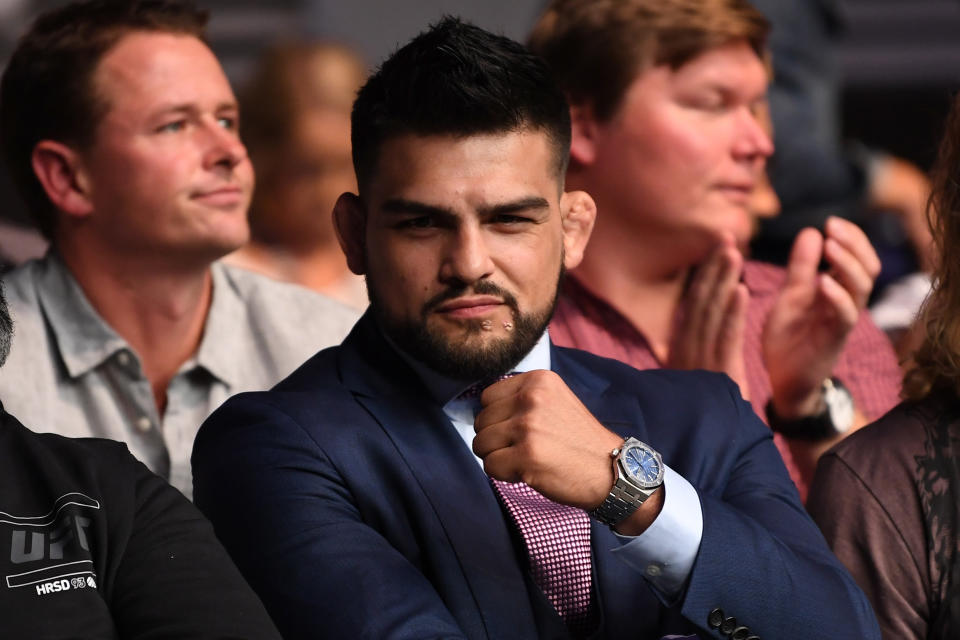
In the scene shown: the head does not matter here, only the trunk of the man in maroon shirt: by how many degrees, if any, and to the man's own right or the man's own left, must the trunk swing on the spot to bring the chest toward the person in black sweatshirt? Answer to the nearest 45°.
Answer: approximately 90° to the man's own right

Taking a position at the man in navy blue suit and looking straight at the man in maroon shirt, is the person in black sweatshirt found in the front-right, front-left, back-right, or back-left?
back-left

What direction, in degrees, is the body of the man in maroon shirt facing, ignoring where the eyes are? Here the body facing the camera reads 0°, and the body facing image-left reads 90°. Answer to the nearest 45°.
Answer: approximately 315°

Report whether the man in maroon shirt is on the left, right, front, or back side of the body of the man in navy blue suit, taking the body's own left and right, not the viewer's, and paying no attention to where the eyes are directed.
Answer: back

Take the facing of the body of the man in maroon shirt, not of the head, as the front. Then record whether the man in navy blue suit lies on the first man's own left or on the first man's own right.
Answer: on the first man's own right
